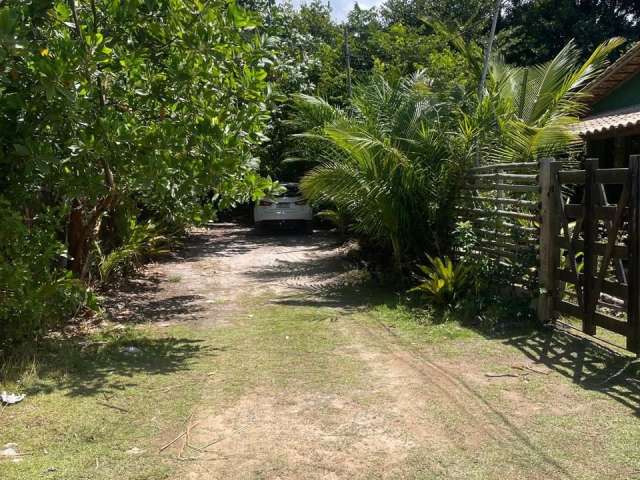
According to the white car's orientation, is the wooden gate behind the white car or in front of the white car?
behind

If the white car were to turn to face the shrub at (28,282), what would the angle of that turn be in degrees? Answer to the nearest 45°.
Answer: approximately 180°

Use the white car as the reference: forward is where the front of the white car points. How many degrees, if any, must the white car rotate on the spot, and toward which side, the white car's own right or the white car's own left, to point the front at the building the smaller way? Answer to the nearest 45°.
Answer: approximately 135° to the white car's own right

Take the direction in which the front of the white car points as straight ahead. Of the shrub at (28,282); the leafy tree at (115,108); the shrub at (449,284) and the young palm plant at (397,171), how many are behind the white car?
4

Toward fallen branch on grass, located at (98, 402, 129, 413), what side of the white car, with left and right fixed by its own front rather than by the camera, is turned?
back

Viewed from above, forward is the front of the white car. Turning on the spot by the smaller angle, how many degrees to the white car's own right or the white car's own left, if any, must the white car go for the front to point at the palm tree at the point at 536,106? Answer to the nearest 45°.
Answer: approximately 135° to the white car's own right

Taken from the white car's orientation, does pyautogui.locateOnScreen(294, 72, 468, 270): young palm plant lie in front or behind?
behind

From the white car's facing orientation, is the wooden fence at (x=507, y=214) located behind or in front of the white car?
behind

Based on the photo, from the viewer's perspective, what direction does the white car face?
away from the camera
